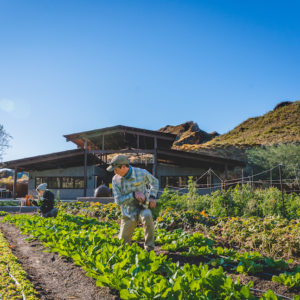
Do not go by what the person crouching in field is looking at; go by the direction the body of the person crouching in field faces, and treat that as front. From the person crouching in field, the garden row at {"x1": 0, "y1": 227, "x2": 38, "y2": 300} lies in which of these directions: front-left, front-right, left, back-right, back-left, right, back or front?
front-right

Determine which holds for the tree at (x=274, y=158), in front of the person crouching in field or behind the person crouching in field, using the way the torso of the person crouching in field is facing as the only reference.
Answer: behind

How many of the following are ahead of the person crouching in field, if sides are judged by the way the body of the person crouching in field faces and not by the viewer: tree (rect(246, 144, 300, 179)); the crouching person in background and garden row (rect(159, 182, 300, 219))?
0

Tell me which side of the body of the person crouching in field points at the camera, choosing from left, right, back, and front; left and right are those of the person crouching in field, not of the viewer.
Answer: front

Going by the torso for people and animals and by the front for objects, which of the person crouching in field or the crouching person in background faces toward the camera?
the person crouching in field

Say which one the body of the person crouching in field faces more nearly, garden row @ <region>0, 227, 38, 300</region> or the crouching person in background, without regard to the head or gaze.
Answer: the garden row

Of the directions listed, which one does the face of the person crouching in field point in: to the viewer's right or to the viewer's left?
to the viewer's left

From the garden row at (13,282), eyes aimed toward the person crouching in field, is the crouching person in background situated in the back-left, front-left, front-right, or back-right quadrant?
front-left
